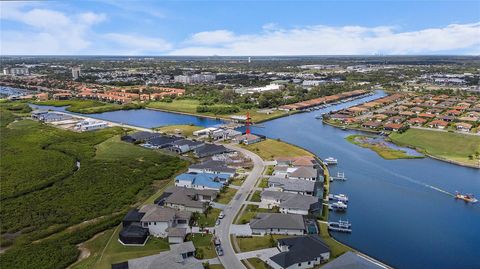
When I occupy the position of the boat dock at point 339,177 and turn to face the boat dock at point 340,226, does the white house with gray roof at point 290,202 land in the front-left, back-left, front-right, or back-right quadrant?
front-right

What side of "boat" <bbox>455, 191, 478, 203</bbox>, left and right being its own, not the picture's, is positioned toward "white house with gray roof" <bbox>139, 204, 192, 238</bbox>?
right

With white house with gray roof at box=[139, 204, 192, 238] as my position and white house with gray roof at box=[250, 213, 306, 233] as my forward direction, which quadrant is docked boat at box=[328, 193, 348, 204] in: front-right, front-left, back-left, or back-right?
front-left

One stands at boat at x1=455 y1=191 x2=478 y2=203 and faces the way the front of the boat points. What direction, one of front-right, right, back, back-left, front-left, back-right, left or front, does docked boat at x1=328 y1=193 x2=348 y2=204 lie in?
right

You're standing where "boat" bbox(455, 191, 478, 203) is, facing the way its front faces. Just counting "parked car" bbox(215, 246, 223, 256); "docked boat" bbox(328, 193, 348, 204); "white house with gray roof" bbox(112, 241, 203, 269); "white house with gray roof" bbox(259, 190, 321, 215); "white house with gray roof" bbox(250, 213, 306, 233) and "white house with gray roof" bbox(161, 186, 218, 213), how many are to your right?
6

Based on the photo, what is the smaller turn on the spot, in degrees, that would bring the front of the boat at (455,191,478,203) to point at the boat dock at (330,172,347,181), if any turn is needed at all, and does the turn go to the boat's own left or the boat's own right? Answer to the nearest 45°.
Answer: approximately 135° to the boat's own right

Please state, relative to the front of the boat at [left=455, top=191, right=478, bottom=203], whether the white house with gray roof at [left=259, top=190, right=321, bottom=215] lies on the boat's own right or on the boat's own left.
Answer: on the boat's own right

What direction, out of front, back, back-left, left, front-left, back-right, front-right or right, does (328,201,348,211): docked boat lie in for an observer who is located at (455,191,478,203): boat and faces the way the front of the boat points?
right

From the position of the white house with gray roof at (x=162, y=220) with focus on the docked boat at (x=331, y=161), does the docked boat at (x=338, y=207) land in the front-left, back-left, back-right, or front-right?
front-right

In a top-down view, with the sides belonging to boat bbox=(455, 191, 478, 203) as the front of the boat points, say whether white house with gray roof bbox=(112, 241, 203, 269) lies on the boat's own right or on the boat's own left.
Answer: on the boat's own right

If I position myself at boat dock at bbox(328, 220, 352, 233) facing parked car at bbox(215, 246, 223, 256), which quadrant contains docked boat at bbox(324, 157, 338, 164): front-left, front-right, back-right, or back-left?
back-right

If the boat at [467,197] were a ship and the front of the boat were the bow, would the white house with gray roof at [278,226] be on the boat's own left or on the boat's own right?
on the boat's own right

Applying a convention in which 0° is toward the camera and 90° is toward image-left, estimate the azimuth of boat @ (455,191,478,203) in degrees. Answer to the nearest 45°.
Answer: approximately 315°

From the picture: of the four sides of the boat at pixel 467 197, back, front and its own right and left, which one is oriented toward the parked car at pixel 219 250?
right

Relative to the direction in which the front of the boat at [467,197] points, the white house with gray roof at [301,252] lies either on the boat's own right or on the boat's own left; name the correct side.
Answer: on the boat's own right
